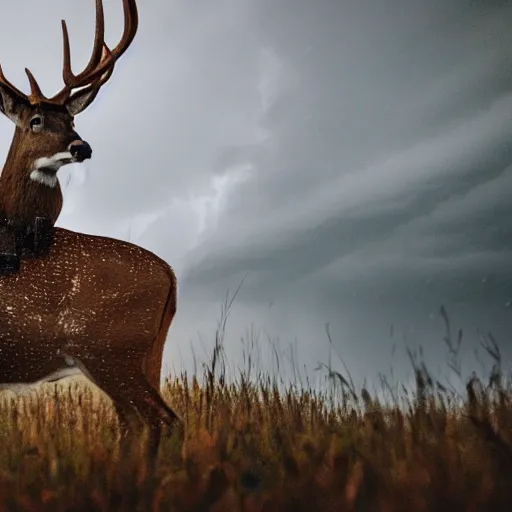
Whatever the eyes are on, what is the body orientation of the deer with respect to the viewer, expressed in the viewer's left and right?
facing to the left of the viewer
